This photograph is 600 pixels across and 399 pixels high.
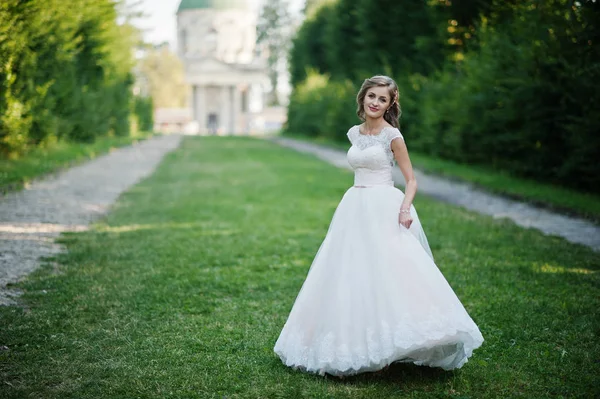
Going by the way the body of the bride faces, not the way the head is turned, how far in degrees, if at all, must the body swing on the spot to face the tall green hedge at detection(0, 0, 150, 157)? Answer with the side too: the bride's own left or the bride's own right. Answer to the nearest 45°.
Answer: approximately 90° to the bride's own right

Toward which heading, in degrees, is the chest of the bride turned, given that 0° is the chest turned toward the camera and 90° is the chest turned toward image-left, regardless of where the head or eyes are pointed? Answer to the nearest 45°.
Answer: approximately 45°

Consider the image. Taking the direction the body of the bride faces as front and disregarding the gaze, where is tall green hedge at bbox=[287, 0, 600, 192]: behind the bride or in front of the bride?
behind
